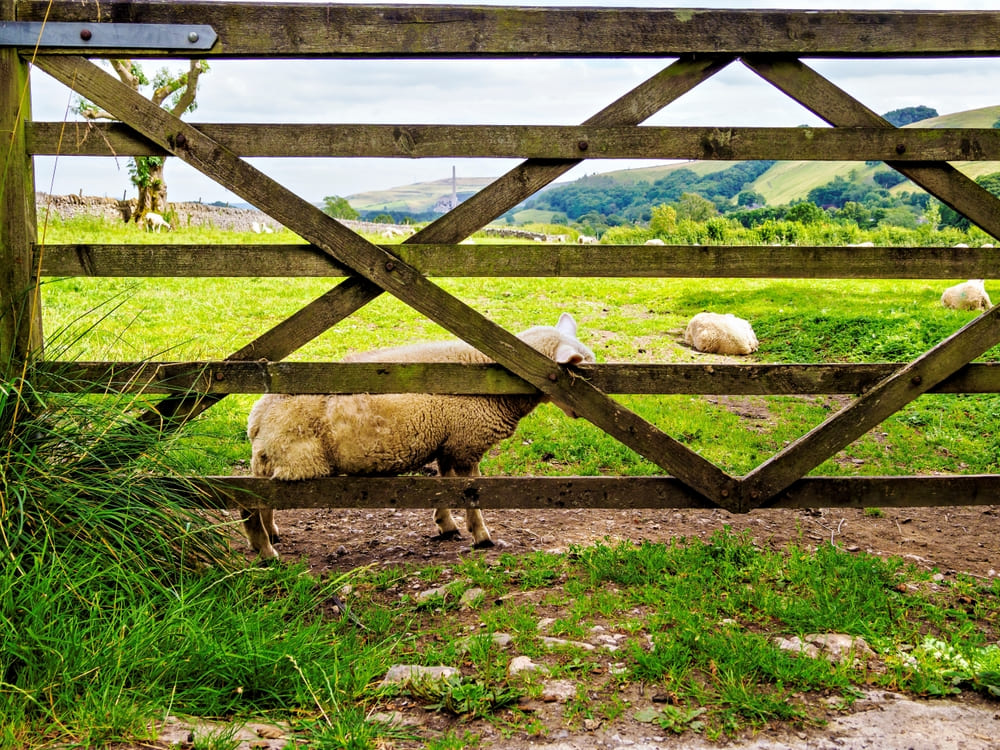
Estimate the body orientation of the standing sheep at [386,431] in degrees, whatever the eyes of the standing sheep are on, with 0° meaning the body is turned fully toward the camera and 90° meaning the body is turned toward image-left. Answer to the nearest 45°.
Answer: approximately 270°

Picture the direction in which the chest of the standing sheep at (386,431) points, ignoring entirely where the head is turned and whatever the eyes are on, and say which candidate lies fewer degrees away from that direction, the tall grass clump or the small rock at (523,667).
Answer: the small rock

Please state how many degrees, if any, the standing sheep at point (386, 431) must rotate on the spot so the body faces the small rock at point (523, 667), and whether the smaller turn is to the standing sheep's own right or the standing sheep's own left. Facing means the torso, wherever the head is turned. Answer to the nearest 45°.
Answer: approximately 90° to the standing sheep's own right
